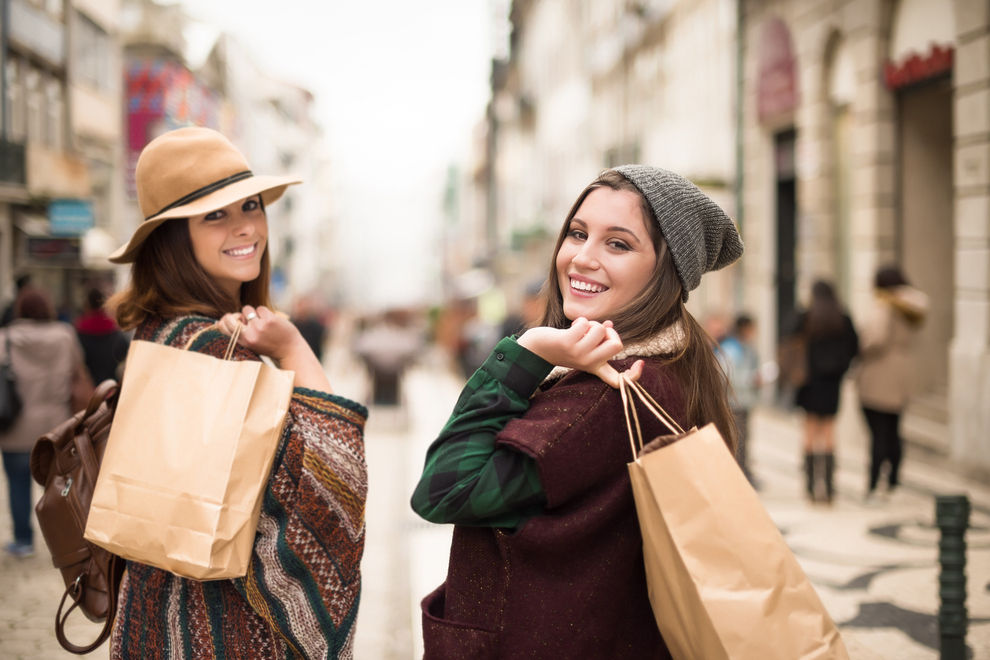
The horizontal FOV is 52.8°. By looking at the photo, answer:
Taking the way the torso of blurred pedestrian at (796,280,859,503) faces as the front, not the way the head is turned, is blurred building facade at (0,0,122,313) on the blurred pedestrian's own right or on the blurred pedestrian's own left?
on the blurred pedestrian's own left

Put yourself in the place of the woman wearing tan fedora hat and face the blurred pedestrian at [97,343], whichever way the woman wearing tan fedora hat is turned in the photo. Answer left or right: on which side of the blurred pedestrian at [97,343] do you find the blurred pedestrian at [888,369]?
right

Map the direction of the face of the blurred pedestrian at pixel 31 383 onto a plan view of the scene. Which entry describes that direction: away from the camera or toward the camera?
away from the camera

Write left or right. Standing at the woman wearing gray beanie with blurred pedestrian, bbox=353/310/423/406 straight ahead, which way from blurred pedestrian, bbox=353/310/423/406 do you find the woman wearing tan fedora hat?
left

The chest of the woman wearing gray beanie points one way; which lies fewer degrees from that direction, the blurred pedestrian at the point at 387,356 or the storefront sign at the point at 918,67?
the blurred pedestrian

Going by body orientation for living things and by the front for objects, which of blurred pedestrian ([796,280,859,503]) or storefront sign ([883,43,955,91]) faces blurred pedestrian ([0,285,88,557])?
the storefront sign

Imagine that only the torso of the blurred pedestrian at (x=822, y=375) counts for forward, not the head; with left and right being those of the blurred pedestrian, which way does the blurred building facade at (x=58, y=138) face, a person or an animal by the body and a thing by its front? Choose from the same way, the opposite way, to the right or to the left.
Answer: to the right

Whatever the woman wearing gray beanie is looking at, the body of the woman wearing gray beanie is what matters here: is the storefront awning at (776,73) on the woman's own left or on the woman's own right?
on the woman's own right

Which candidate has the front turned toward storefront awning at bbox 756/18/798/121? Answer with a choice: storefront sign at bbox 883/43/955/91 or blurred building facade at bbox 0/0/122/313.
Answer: the blurred building facade

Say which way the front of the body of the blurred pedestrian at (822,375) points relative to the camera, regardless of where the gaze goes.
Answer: away from the camera
